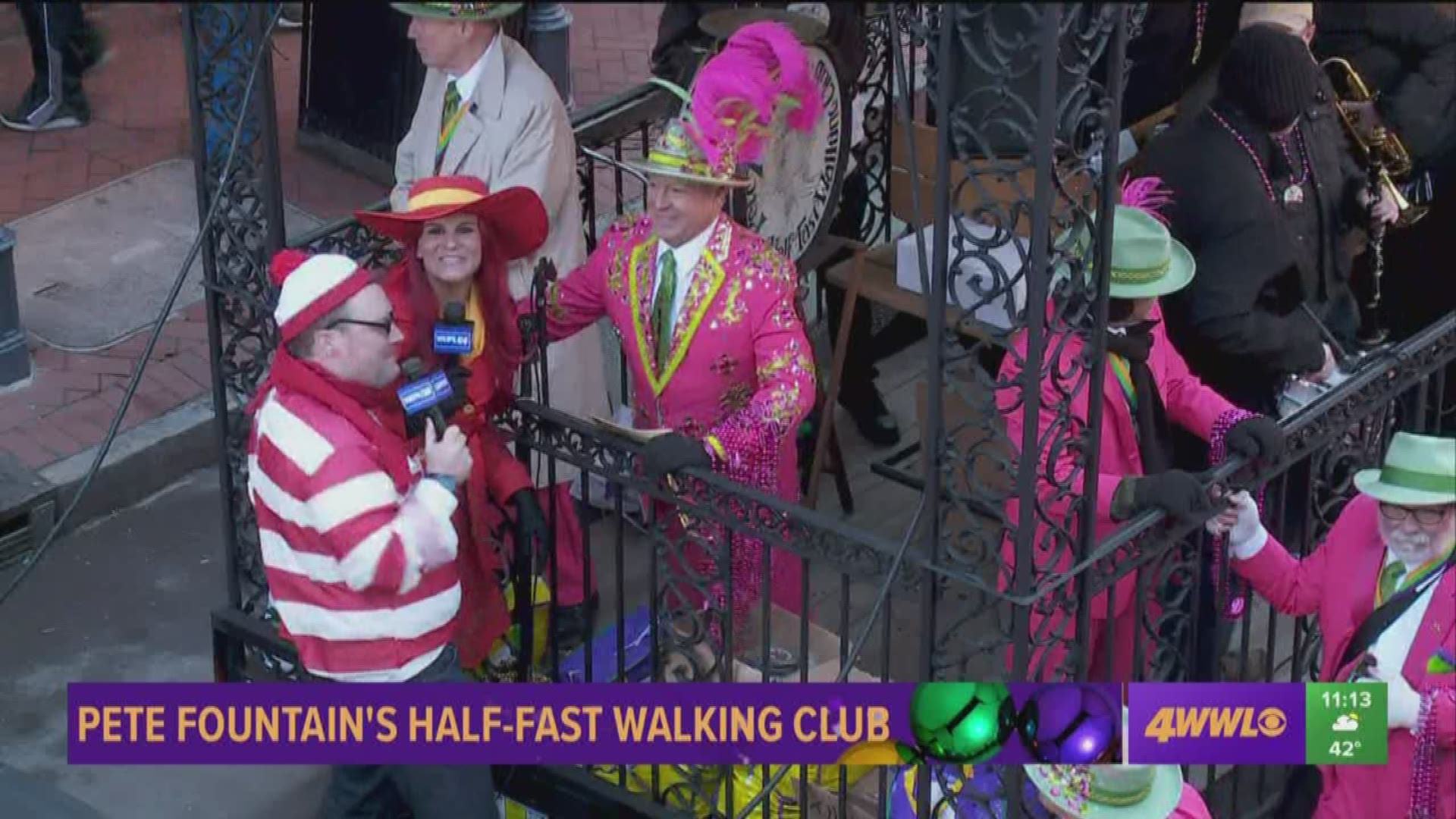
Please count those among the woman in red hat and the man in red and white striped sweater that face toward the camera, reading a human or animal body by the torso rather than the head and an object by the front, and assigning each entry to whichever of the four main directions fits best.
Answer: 1

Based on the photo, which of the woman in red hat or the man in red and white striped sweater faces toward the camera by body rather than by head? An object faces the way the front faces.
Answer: the woman in red hat

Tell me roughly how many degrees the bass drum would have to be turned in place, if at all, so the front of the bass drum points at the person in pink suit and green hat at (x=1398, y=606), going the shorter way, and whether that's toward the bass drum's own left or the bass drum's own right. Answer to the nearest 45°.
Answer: approximately 90° to the bass drum's own left

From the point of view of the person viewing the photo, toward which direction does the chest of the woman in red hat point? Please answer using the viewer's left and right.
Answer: facing the viewer

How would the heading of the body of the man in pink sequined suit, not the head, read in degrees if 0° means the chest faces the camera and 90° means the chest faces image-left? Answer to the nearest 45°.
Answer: approximately 45°

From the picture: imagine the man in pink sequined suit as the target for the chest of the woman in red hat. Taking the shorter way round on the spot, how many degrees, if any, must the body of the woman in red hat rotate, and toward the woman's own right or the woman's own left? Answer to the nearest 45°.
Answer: approximately 90° to the woman's own left

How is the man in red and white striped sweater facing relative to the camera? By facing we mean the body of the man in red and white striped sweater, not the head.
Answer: to the viewer's right

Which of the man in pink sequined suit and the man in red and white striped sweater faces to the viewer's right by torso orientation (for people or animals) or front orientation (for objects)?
the man in red and white striped sweater

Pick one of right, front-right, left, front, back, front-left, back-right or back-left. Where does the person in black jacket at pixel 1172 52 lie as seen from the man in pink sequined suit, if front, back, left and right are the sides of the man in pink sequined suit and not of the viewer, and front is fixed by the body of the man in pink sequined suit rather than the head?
back

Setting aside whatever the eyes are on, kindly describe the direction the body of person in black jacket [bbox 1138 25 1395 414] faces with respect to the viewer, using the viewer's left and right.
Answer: facing the viewer and to the right of the viewer

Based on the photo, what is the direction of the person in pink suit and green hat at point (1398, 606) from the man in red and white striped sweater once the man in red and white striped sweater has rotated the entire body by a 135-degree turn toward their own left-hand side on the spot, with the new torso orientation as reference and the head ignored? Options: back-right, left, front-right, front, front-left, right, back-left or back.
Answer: back-right

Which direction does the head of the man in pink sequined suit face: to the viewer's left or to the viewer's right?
to the viewer's left

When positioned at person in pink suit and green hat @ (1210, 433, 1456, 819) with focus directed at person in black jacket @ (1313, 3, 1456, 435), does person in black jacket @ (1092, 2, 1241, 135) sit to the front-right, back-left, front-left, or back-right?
front-left
